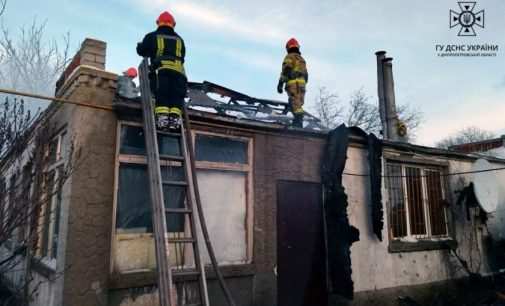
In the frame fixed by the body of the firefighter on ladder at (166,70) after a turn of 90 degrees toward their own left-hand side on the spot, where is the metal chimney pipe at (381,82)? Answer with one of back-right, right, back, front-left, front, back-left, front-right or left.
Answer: back-right

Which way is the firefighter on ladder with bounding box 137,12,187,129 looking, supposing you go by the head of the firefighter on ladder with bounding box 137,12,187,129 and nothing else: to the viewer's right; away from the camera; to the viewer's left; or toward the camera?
away from the camera

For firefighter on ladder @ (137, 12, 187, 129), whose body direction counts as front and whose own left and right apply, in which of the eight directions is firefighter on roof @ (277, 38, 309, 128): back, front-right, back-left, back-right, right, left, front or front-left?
front-right

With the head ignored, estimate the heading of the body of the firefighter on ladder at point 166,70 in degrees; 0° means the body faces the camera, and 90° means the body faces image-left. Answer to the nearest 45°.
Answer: approximately 180°
